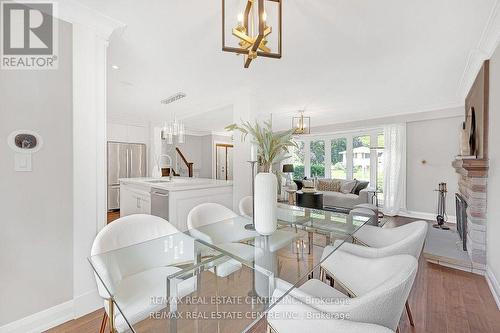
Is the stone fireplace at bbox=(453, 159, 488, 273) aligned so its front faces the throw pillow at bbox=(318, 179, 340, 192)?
no

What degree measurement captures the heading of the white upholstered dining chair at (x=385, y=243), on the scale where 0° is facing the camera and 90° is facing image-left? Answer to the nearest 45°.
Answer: approximately 90°

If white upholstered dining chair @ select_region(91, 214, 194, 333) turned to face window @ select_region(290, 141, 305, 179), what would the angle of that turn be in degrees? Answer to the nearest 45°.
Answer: approximately 90° to its left

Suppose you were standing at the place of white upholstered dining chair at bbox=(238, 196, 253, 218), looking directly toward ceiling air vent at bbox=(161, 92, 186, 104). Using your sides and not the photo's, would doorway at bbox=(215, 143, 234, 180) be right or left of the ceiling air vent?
right

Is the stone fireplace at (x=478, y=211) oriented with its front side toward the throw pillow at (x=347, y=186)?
no

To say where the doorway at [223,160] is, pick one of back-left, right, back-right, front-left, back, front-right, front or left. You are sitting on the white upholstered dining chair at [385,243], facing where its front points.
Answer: front-right

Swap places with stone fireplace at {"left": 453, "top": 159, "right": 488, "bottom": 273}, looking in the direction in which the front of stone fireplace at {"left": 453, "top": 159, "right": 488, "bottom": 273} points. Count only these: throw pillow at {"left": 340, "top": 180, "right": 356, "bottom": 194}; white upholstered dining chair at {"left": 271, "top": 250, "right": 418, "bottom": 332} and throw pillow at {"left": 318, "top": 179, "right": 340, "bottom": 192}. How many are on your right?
2

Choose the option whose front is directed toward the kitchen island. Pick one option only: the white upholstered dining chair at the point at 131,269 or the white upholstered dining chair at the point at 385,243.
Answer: the white upholstered dining chair at the point at 385,243

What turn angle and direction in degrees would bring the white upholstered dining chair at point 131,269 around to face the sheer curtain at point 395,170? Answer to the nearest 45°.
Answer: approximately 45° to its left

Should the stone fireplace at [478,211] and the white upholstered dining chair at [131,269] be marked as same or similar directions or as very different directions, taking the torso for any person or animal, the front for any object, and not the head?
very different directions

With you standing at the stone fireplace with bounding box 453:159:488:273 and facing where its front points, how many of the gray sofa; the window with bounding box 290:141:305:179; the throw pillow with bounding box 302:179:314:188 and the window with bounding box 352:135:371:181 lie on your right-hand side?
4

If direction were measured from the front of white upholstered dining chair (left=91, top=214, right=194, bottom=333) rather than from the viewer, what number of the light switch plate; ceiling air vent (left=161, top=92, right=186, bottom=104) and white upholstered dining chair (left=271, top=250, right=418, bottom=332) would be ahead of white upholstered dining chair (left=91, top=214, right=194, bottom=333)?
1

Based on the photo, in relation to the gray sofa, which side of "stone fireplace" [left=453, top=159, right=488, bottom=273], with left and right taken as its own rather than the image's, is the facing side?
right

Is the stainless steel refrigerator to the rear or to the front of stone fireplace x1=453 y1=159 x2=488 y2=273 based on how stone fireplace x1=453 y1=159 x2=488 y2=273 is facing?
to the front

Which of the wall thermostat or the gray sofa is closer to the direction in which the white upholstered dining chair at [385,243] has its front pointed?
the wall thermostat

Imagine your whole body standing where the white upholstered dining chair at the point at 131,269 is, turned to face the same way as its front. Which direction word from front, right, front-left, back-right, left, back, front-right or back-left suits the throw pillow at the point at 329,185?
left

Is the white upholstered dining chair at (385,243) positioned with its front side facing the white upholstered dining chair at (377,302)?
no

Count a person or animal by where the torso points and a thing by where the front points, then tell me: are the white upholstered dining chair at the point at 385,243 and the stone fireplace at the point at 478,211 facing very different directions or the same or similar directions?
same or similar directions

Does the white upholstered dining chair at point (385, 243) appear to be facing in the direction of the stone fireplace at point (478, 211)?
no

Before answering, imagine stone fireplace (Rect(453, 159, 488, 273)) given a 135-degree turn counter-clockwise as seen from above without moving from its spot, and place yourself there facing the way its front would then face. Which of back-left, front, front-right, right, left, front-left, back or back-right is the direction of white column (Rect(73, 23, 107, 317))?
back-right

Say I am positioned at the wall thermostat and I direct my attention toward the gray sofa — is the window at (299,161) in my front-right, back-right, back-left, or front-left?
front-left
